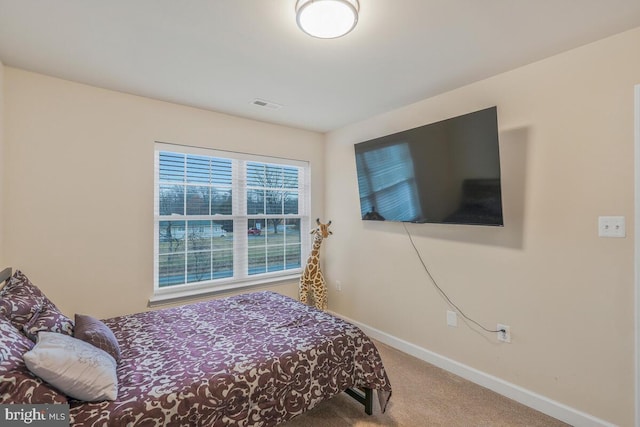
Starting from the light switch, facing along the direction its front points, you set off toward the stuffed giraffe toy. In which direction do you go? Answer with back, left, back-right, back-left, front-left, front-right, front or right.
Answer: right

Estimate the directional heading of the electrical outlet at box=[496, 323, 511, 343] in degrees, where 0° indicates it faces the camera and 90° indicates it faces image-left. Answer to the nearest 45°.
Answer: approximately 45°

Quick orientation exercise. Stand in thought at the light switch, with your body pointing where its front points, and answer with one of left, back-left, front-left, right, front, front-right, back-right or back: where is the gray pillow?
front-right

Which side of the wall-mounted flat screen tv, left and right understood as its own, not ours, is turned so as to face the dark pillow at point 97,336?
front

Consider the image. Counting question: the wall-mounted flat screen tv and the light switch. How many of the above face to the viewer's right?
0

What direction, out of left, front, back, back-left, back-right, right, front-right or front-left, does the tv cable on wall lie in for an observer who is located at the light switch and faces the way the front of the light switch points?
right

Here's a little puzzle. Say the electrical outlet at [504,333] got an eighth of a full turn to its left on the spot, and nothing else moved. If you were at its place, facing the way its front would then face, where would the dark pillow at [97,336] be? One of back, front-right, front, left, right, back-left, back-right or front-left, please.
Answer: front-right

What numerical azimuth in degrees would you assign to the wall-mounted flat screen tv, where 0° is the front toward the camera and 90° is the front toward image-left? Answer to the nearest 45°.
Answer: approximately 45°
